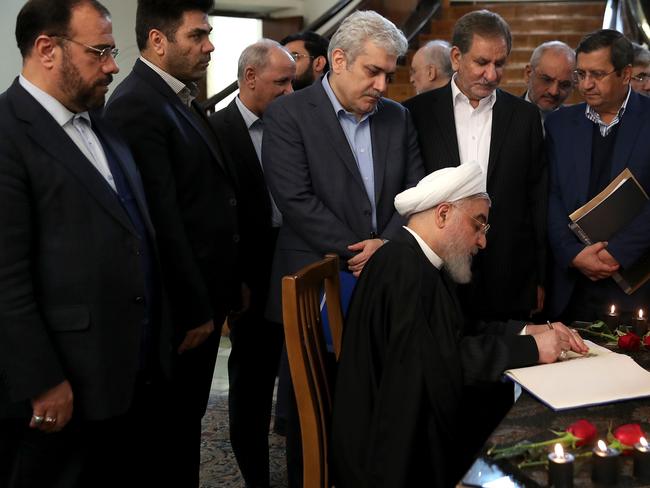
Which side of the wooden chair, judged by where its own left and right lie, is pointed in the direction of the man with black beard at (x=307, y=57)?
left

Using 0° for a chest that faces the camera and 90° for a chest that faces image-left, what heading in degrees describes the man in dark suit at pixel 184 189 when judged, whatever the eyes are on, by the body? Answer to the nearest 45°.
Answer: approximately 270°

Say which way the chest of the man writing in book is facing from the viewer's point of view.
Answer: to the viewer's right

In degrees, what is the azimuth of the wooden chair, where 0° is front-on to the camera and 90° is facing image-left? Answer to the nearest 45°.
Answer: approximately 270°

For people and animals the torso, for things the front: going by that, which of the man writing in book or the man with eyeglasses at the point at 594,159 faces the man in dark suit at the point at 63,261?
the man with eyeglasses

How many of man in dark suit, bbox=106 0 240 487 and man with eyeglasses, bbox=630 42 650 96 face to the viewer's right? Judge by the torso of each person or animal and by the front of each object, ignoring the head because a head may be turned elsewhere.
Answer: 1

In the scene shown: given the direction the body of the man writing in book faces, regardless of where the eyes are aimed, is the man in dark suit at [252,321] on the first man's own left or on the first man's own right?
on the first man's own left

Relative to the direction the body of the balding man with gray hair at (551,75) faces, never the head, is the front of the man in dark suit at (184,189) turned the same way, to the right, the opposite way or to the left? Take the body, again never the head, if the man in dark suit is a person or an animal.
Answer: to the left

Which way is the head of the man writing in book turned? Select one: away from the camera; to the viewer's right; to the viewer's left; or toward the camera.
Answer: to the viewer's right

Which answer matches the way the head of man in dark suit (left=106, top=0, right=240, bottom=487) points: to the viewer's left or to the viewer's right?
to the viewer's right
